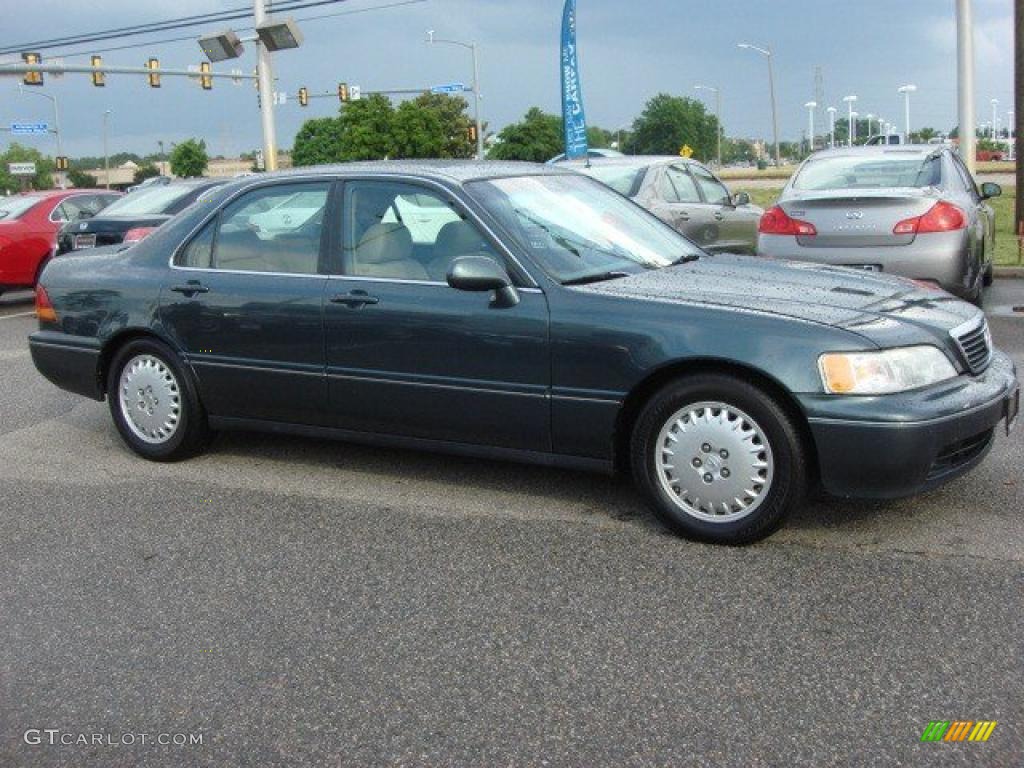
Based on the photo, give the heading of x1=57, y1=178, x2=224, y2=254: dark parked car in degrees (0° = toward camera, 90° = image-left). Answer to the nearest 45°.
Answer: approximately 225°

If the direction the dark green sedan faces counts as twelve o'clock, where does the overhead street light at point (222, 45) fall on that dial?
The overhead street light is roughly at 7 o'clock from the dark green sedan.

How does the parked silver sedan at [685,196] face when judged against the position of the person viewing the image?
facing away from the viewer and to the right of the viewer

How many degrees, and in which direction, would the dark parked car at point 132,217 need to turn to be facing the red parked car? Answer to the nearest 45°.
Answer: approximately 90° to its left

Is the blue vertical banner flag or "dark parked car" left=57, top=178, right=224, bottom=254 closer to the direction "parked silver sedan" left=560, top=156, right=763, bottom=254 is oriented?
the blue vertical banner flag

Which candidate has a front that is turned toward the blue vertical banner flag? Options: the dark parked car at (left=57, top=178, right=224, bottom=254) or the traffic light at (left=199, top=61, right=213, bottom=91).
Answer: the dark parked car

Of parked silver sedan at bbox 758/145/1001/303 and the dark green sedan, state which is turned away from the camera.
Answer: the parked silver sedan

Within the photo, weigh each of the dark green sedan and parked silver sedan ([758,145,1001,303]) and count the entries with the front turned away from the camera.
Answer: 1

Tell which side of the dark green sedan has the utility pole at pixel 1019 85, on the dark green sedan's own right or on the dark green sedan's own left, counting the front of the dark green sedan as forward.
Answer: on the dark green sedan's own left

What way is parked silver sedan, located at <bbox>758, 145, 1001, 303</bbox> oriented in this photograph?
away from the camera
